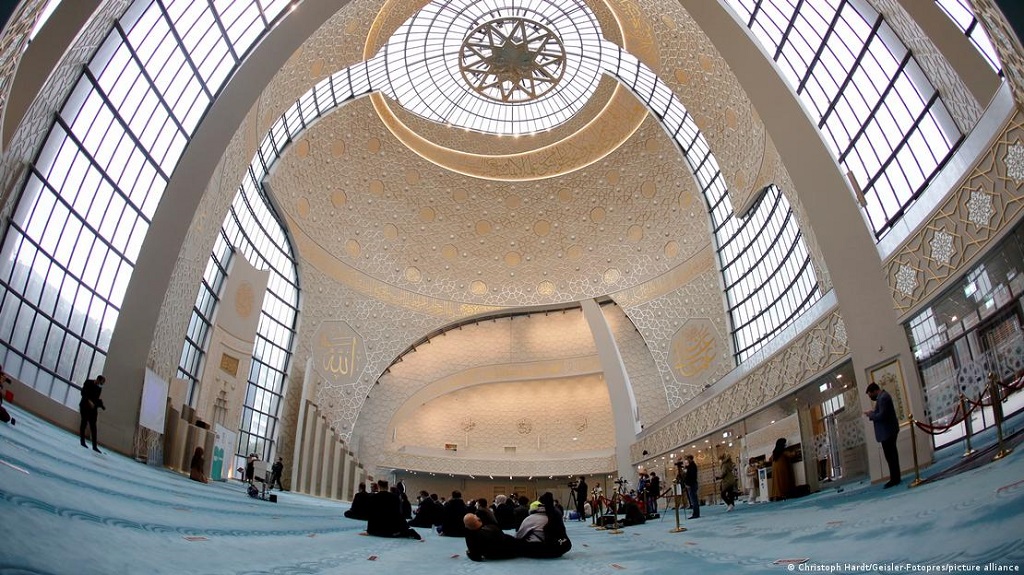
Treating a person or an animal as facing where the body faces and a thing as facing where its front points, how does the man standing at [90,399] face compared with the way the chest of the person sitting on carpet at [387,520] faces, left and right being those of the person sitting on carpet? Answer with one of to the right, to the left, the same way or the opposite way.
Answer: to the right

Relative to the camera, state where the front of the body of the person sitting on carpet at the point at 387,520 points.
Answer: away from the camera

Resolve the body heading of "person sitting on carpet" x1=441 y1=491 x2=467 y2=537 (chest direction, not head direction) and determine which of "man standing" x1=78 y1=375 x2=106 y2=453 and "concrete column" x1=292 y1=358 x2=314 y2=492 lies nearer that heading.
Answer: the concrete column

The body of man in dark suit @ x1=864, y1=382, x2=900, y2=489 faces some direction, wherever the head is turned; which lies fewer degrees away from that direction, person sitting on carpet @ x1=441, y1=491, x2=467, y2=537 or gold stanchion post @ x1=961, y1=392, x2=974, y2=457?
the person sitting on carpet

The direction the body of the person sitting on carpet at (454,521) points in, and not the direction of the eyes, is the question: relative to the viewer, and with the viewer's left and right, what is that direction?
facing away from the viewer

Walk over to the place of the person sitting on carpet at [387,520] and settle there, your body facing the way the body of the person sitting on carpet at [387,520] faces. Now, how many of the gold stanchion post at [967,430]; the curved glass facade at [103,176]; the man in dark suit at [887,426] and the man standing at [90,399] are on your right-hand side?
2

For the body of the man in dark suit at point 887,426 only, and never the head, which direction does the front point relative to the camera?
to the viewer's left

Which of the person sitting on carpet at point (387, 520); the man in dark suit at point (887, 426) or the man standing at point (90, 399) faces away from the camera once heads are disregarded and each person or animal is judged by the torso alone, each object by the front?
the person sitting on carpet

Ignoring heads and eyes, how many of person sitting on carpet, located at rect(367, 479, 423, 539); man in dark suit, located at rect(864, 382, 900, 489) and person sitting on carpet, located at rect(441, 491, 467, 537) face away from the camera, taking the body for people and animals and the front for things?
2

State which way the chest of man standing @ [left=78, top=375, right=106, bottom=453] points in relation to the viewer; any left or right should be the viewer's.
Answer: facing to the right of the viewer
